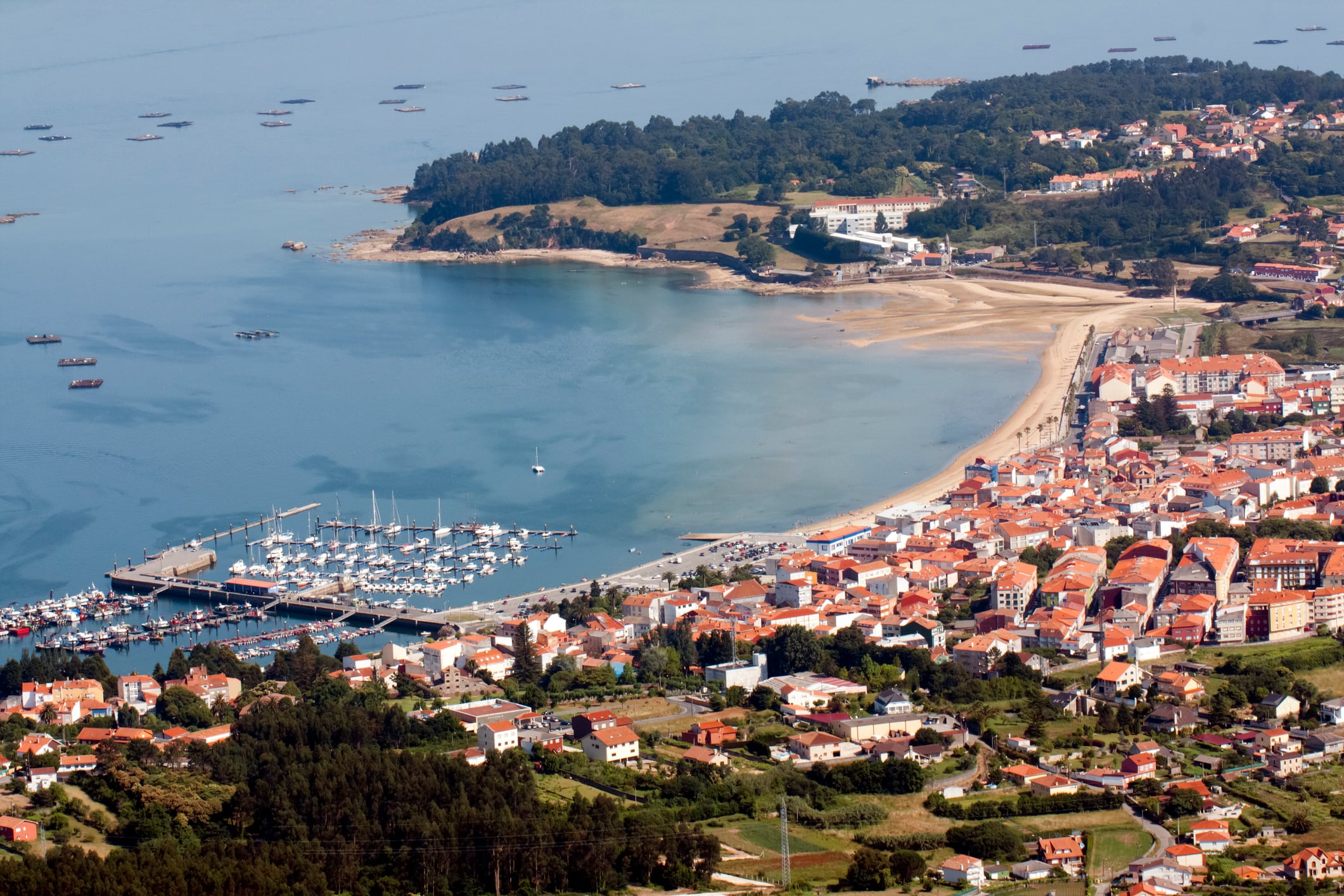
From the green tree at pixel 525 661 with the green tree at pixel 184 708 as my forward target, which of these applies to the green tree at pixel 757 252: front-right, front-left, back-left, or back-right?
back-right

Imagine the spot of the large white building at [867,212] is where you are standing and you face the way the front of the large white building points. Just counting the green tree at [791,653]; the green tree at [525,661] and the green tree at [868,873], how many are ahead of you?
3

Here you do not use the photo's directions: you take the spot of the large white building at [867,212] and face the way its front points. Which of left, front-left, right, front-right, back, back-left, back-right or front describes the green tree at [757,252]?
front-right

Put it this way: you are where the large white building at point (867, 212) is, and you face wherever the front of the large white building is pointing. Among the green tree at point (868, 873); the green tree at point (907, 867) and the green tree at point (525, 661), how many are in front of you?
3

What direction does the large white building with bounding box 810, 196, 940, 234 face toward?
toward the camera

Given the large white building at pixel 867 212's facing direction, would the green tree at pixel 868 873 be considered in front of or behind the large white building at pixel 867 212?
in front

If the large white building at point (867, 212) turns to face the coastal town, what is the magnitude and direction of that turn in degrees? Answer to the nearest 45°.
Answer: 0° — it already faces it

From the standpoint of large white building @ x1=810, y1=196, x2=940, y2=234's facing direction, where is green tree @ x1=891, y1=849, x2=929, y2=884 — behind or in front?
in front

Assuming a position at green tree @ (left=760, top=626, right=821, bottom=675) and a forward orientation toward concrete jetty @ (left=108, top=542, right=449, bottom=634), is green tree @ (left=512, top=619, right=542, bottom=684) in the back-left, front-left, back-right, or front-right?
front-left

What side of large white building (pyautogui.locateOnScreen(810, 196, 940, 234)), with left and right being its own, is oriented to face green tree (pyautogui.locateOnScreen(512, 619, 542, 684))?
front

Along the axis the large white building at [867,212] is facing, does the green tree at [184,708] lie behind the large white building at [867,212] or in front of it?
in front

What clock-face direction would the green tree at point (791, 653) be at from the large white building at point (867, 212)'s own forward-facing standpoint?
The green tree is roughly at 12 o'clock from the large white building.

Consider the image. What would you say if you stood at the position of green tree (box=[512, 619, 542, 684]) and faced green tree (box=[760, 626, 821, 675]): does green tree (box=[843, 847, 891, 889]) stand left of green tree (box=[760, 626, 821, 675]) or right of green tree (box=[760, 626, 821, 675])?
right
